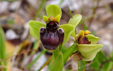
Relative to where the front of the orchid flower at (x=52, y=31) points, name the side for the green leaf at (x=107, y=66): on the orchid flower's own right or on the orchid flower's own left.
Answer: on the orchid flower's own left

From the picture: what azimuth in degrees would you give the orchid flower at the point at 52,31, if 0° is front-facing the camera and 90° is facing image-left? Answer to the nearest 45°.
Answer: approximately 0°
